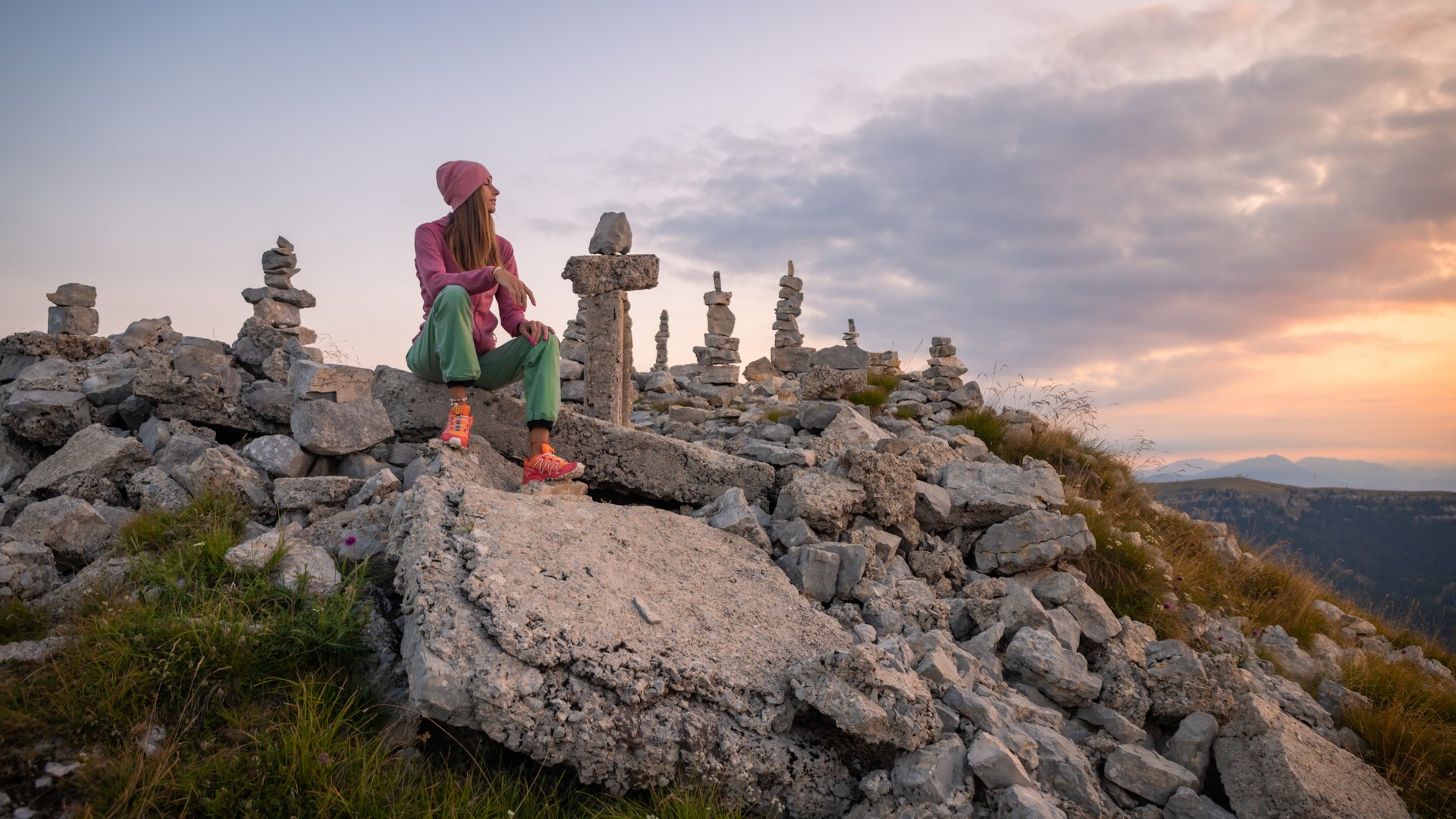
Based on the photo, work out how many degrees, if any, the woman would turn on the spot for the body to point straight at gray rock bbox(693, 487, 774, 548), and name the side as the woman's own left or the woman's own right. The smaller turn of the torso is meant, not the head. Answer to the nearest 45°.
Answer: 0° — they already face it

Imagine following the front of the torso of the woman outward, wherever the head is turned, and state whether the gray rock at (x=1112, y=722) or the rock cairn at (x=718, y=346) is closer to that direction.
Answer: the gray rock

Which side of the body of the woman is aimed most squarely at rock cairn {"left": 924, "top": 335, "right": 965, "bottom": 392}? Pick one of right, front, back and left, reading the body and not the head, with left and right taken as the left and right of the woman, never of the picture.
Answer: left

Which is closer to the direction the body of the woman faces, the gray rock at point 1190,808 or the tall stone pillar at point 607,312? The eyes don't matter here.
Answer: the gray rock

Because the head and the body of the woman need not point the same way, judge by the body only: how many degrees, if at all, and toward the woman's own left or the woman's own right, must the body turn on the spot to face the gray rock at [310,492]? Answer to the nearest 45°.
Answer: approximately 90° to the woman's own right

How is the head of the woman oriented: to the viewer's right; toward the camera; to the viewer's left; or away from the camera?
to the viewer's right

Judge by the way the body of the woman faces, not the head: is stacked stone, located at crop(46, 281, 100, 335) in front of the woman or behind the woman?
behind

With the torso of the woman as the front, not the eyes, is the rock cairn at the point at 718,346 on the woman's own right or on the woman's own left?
on the woman's own left

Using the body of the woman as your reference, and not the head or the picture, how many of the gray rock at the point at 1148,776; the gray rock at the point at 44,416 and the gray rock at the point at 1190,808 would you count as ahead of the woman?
2

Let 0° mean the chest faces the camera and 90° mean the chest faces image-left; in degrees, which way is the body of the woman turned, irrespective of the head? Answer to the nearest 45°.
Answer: approximately 315°

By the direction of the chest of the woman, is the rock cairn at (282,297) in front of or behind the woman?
behind
